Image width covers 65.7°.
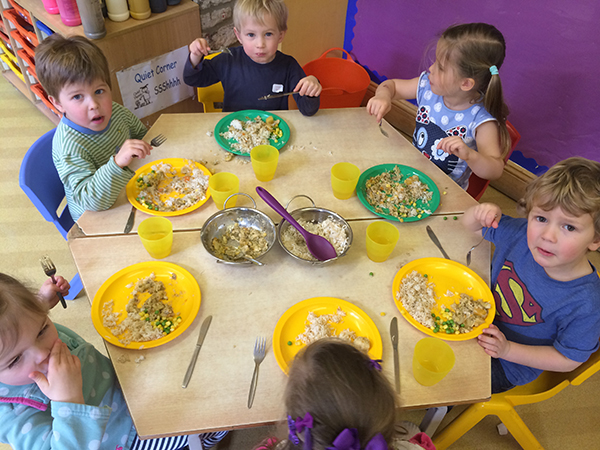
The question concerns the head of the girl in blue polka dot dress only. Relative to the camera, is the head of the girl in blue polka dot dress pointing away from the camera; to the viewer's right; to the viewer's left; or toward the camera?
to the viewer's left

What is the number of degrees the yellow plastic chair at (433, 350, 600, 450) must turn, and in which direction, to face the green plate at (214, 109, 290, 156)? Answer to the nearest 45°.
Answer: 0° — it already faces it

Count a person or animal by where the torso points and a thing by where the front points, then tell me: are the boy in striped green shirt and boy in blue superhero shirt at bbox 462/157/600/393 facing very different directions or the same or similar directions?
very different directions

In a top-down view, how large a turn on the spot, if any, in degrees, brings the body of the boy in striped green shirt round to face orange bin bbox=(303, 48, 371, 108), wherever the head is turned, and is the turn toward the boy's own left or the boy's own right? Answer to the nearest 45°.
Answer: approximately 90° to the boy's own left

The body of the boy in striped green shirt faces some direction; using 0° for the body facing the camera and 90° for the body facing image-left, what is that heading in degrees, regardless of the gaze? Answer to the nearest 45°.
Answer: approximately 315°

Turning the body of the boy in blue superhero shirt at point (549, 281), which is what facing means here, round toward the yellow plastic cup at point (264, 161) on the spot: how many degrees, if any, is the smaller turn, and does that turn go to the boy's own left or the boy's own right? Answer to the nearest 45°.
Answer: approximately 45° to the boy's own right

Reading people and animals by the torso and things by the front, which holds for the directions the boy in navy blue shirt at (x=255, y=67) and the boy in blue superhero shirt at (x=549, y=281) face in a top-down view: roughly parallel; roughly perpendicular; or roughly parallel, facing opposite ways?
roughly perpendicular
